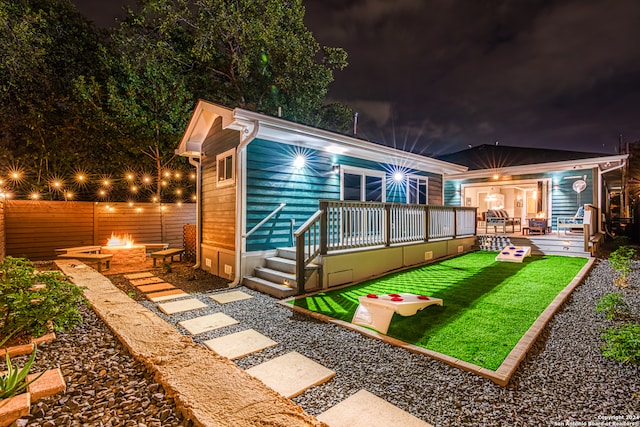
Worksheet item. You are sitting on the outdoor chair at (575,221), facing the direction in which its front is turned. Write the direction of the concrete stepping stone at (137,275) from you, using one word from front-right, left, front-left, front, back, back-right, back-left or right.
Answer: front-left

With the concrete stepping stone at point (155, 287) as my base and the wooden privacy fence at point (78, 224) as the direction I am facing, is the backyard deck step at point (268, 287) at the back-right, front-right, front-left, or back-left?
back-right

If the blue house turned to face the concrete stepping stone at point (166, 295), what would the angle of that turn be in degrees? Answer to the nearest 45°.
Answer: approximately 90° to its right

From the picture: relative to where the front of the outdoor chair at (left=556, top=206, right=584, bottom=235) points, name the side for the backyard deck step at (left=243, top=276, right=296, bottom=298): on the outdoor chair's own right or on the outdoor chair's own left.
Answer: on the outdoor chair's own left

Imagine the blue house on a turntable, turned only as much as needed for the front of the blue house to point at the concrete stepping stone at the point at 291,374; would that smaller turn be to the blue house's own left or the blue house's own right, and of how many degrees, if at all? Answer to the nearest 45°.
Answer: approximately 45° to the blue house's own right

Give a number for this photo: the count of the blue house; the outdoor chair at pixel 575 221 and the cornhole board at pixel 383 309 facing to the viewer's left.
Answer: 1

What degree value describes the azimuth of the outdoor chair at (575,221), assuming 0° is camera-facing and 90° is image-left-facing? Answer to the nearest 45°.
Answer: approximately 90°

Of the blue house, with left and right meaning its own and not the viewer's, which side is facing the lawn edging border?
front

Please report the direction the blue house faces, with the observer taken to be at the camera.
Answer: facing the viewer and to the right of the viewer

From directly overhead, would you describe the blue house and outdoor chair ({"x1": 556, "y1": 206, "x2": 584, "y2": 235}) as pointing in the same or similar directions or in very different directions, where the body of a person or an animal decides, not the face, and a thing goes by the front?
very different directions
